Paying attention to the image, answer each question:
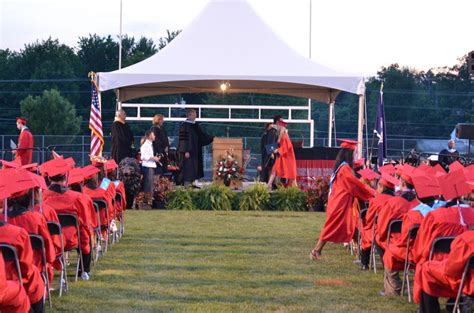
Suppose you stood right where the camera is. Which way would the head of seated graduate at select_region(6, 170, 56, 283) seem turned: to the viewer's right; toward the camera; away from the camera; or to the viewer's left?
away from the camera

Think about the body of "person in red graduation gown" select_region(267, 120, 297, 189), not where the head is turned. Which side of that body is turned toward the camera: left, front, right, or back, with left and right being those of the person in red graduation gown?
left

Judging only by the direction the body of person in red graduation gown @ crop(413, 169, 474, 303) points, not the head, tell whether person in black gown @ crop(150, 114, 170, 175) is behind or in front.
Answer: in front

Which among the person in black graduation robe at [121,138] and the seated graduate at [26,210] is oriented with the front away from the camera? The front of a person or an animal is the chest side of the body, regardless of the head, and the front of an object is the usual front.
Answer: the seated graduate

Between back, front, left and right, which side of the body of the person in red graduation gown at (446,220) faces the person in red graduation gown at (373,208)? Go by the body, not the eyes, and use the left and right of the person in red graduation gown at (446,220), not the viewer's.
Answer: front

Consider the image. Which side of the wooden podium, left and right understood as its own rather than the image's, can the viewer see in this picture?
front

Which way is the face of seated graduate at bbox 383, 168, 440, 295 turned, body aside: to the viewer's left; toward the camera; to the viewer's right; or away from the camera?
away from the camera

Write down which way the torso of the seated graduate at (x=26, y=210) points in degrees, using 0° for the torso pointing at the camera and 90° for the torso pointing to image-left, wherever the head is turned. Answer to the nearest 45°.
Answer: approximately 180°

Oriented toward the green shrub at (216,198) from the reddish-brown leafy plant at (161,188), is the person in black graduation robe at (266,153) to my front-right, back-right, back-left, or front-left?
front-left

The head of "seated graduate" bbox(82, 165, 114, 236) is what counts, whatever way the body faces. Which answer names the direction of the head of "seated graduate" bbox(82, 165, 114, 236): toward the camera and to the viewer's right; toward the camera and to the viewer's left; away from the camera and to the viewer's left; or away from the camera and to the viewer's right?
away from the camera and to the viewer's right

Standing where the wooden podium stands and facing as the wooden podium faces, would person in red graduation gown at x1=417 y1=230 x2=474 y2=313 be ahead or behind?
ahead

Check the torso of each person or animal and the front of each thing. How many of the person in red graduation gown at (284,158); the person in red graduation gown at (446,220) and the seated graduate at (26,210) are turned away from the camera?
2

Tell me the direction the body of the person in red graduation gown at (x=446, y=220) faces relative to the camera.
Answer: away from the camera
